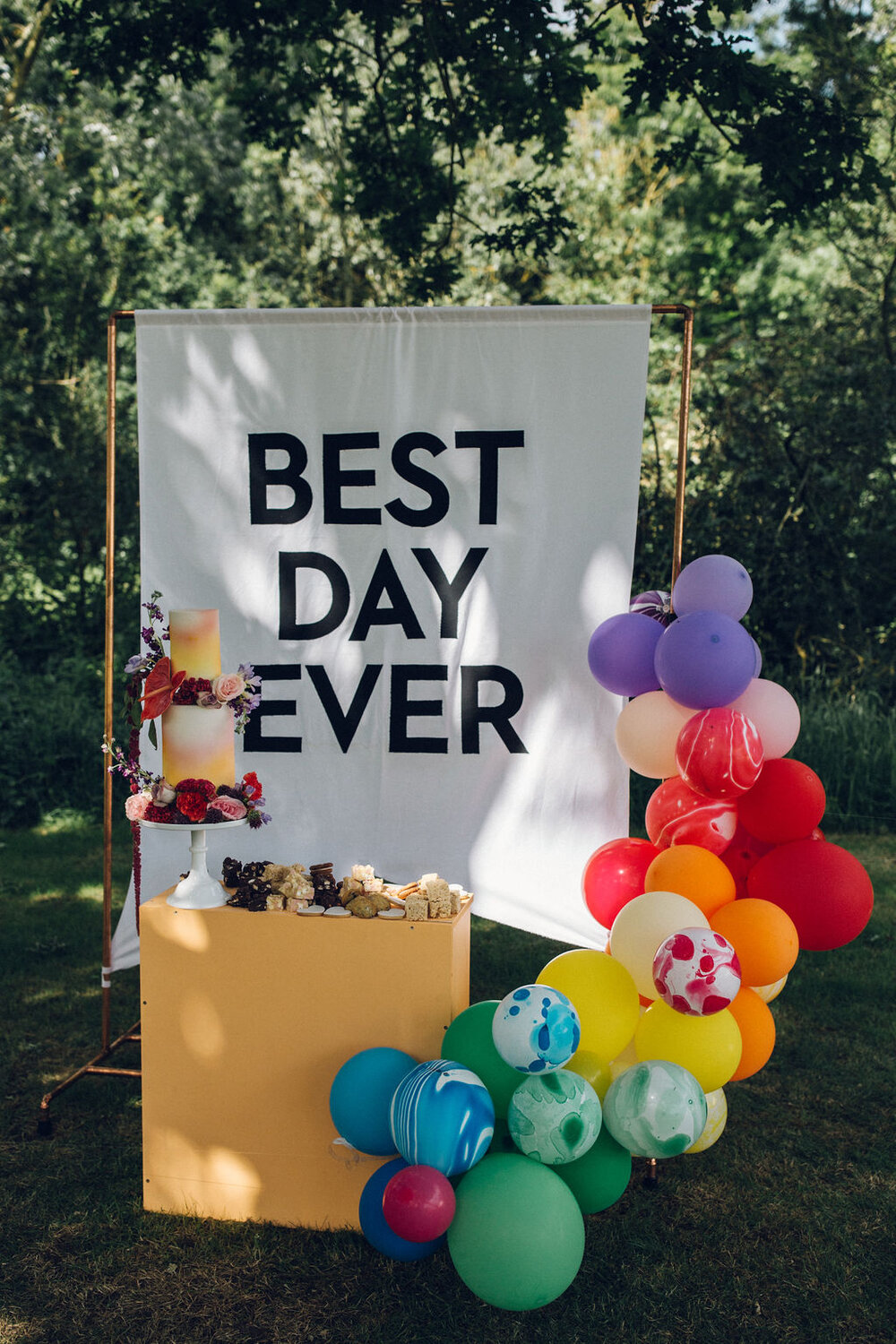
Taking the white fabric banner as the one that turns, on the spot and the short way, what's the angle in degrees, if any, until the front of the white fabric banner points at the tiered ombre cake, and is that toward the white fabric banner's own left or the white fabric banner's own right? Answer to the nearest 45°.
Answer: approximately 45° to the white fabric banner's own right

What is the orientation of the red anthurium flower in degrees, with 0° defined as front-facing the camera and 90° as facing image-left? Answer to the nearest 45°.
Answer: approximately 45°

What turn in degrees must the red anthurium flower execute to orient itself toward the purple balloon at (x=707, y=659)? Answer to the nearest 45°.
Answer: approximately 135° to its left

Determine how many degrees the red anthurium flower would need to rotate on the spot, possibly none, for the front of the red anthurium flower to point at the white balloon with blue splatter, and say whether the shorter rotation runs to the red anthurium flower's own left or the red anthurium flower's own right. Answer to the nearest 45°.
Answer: approximately 90° to the red anthurium flower's own left

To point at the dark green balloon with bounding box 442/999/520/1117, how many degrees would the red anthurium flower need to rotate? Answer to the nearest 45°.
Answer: approximately 90° to its left

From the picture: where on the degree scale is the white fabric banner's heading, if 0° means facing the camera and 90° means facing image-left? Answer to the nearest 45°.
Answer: approximately 0°

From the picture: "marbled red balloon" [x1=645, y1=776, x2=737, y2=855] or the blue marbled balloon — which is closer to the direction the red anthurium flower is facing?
the blue marbled balloon

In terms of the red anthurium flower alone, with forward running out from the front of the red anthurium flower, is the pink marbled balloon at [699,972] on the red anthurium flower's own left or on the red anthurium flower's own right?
on the red anthurium flower's own left

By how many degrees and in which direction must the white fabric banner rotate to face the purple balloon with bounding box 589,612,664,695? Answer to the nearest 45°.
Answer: approximately 45° to its left
